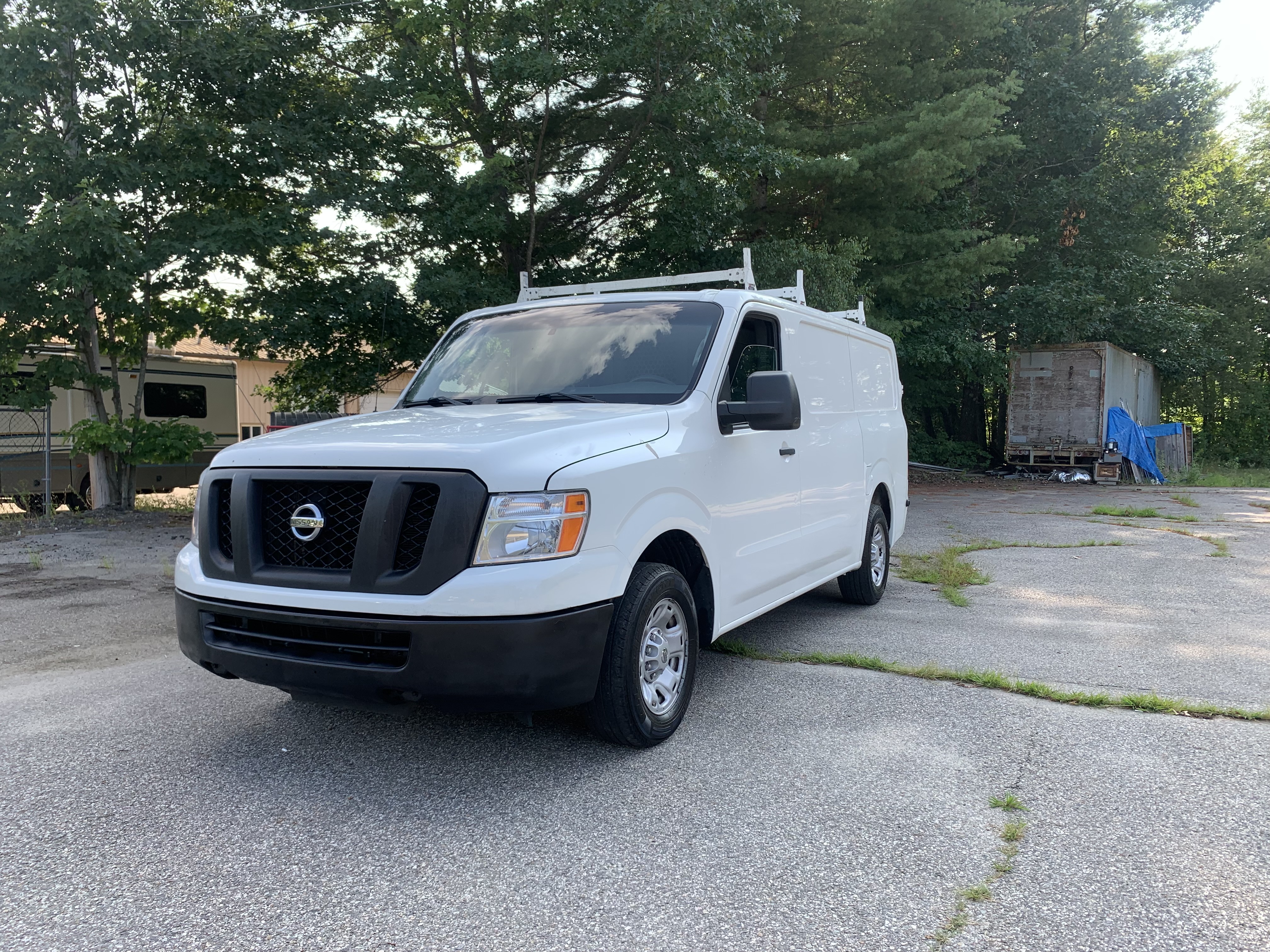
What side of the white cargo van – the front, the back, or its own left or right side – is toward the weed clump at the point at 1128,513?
back

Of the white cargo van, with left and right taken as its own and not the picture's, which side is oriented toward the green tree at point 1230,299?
back

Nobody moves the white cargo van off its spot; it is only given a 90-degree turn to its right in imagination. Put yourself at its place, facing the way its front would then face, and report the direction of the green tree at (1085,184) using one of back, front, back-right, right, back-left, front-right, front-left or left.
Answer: right

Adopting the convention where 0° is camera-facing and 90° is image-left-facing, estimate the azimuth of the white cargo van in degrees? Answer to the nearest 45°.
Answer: approximately 45°

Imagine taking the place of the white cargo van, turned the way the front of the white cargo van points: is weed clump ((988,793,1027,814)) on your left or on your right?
on your left

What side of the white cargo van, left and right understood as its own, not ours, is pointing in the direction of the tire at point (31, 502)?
right

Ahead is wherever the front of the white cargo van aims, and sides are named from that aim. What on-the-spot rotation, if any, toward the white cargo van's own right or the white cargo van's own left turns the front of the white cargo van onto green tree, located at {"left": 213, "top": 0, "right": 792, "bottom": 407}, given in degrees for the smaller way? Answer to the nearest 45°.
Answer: approximately 135° to the white cargo van's own right

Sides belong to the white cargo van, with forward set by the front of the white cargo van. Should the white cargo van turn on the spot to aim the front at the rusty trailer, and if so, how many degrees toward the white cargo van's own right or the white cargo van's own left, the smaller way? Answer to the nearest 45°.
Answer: approximately 180°

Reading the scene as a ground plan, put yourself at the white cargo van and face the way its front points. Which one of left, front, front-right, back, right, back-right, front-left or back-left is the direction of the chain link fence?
right

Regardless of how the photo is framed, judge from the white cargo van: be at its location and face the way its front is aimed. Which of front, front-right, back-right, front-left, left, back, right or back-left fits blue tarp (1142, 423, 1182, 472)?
back

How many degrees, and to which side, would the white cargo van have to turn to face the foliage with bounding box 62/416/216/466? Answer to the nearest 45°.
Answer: approximately 90° to its right
